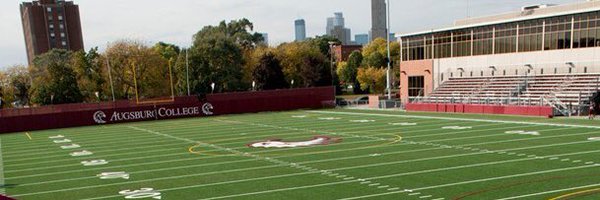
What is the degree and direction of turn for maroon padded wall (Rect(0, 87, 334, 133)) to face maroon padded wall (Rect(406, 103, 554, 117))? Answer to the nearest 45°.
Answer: approximately 45° to its left

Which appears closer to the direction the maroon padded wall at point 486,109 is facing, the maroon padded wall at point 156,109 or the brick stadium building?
the maroon padded wall

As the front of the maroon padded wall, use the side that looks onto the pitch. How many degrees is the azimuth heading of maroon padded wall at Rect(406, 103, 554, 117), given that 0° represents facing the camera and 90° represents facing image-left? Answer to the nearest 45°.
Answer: approximately 45°

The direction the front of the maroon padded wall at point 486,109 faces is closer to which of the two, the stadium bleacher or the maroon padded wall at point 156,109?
the maroon padded wall

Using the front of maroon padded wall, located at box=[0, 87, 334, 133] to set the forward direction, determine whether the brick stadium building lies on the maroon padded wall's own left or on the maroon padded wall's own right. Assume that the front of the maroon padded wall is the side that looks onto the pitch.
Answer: on the maroon padded wall's own left
